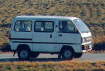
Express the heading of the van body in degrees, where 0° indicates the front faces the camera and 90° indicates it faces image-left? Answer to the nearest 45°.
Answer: approximately 270°
